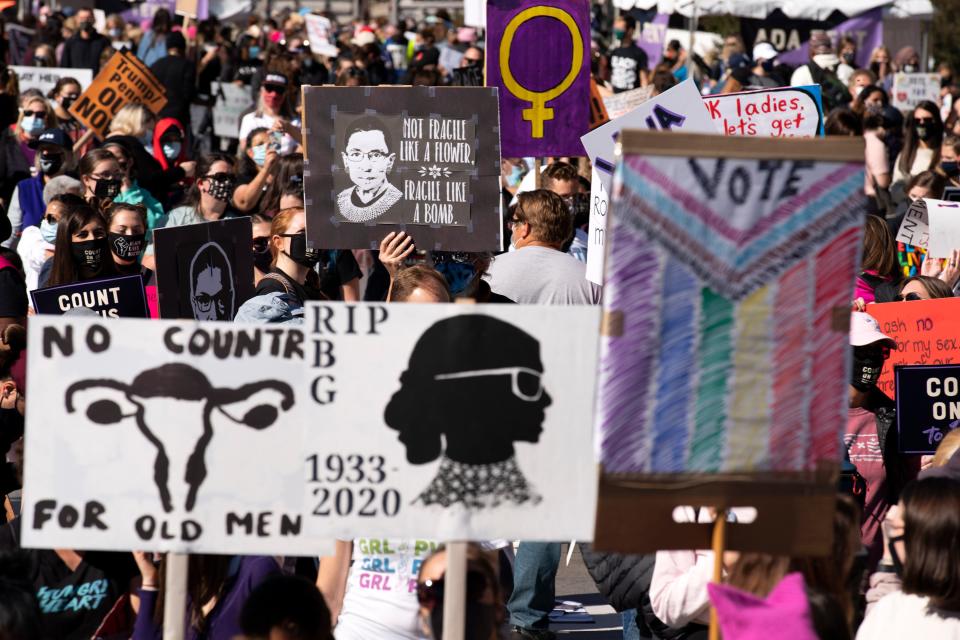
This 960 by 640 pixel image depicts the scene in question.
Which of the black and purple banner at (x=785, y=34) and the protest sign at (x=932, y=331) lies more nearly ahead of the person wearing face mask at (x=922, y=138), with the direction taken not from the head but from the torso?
the protest sign

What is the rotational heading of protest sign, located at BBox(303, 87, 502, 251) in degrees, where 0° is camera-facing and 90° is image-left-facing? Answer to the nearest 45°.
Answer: approximately 0°

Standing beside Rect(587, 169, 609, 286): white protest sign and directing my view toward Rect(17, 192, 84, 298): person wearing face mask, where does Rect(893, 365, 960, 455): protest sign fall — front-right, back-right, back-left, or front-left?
back-left

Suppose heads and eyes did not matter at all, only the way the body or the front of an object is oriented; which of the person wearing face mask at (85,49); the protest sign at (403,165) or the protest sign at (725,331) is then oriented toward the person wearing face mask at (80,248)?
the person wearing face mask at (85,49)

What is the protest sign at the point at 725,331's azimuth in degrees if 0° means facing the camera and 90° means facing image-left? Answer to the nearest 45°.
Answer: approximately 0°
